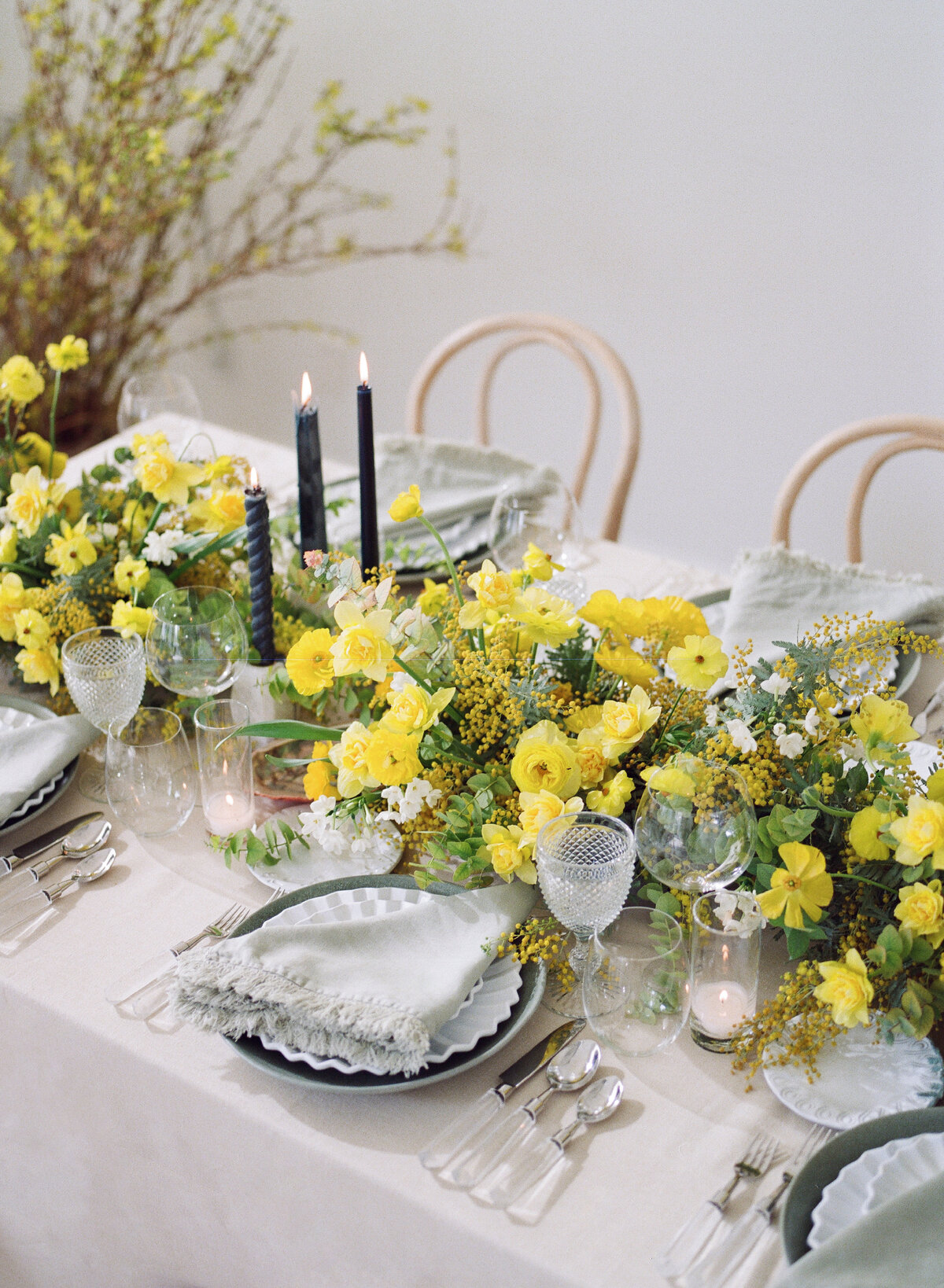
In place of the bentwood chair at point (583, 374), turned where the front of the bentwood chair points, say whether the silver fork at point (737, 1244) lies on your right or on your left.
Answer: on your left

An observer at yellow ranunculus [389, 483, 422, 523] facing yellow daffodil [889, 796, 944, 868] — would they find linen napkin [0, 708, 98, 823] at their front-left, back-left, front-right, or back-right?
back-right

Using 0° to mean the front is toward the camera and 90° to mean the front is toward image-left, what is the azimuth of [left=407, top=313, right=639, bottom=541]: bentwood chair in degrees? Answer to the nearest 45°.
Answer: approximately 45°

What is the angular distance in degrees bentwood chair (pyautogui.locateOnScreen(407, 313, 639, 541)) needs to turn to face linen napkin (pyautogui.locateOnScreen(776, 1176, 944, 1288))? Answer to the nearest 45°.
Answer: approximately 45° to its left

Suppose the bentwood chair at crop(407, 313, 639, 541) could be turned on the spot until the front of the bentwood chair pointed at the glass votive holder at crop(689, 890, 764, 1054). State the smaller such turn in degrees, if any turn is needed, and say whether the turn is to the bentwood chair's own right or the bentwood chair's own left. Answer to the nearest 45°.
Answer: approximately 45° to the bentwood chair's own left
